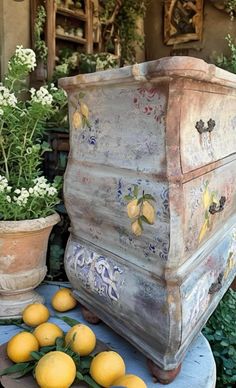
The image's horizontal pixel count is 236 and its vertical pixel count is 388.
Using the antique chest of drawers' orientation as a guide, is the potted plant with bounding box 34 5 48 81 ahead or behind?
behind

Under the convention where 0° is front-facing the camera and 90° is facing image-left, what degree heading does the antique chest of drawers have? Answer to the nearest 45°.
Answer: approximately 315°

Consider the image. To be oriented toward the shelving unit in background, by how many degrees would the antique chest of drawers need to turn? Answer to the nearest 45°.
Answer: approximately 135° to its left
